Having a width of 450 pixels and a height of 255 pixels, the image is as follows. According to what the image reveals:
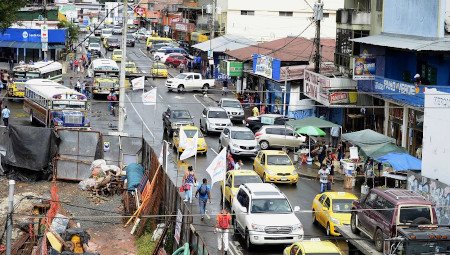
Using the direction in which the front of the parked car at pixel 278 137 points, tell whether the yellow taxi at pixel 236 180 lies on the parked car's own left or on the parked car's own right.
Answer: on the parked car's own right

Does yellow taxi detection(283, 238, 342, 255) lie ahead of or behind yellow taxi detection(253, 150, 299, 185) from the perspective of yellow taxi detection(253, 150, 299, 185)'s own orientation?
ahead

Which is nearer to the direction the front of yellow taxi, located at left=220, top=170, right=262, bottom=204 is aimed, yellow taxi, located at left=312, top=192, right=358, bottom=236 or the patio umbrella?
the yellow taxi

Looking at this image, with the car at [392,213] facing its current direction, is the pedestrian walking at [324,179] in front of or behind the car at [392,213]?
in front

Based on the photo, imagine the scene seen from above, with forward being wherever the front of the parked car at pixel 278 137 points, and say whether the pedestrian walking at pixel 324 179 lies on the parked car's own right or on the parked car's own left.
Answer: on the parked car's own right

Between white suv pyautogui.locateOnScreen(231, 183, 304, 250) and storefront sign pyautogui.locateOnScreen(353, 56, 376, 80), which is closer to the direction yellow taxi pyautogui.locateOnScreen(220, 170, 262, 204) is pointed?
the white suv
